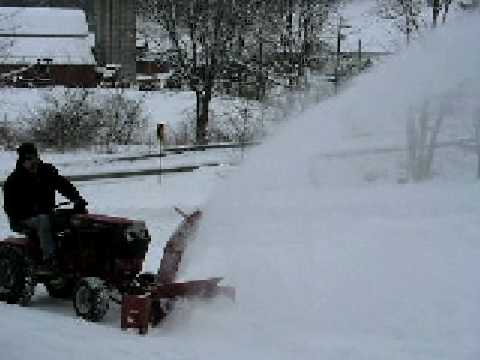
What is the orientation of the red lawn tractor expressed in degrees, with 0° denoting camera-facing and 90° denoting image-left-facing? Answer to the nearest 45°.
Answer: approximately 315°

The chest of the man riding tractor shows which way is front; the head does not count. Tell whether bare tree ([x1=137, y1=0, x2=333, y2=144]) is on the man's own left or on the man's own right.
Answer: on the man's own left

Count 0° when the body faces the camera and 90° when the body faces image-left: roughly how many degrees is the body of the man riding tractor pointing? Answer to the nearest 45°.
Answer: approximately 315°
